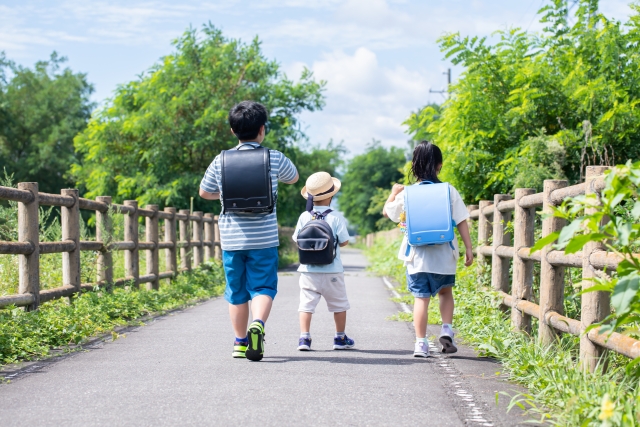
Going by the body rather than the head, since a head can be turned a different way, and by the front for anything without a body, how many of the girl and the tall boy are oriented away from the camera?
2

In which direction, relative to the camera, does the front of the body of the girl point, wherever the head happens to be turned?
away from the camera

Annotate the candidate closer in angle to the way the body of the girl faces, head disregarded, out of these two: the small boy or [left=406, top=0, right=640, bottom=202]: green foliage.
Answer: the green foliage

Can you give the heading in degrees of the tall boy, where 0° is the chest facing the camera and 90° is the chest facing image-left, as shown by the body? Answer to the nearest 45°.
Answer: approximately 180°

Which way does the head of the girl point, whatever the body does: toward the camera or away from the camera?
away from the camera

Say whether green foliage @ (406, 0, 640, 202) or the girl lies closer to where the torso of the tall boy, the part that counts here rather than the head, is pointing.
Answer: the green foliage

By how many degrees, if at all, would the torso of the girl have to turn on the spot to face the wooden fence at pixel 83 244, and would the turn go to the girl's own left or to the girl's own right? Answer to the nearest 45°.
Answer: approximately 45° to the girl's own left

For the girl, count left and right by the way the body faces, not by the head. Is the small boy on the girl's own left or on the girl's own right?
on the girl's own left

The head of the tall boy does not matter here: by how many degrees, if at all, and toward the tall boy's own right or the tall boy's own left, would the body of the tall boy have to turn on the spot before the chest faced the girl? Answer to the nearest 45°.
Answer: approximately 90° to the tall boy's own right

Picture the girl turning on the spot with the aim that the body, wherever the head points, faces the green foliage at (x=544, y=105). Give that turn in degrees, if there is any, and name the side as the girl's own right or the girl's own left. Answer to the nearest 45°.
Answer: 0° — they already face it

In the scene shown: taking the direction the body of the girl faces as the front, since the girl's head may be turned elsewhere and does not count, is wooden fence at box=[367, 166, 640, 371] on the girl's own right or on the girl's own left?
on the girl's own right
